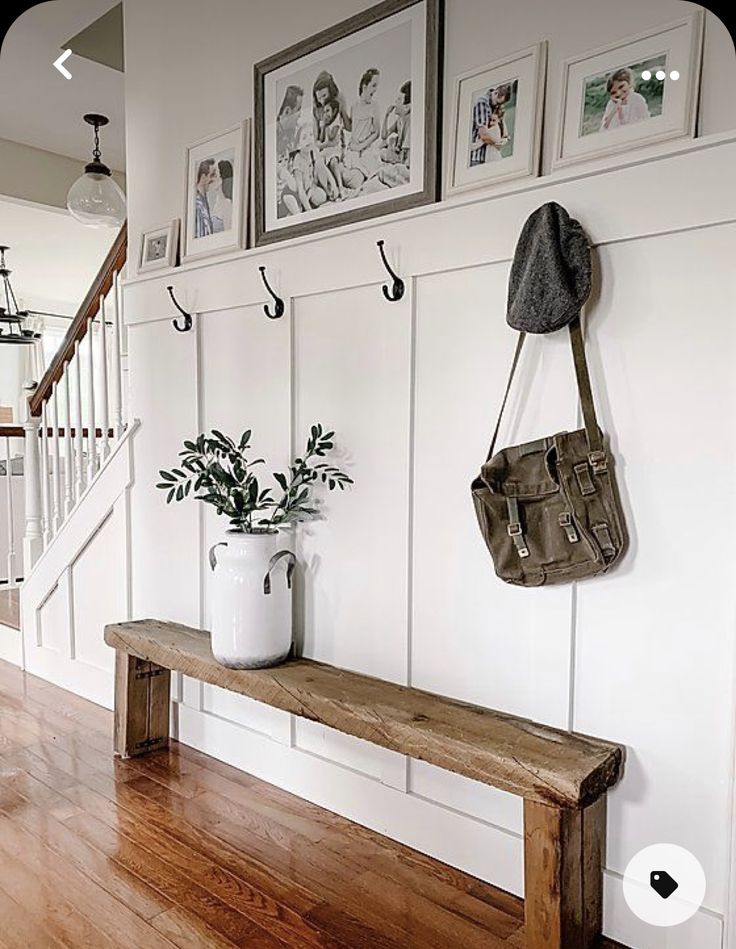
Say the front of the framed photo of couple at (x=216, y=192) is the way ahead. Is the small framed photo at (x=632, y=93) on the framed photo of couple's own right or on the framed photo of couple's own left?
on the framed photo of couple's own left

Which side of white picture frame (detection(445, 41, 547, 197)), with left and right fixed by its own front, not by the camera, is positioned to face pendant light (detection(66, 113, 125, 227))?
right

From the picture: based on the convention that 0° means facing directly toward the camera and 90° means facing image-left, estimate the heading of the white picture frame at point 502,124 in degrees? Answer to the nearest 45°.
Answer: approximately 45°

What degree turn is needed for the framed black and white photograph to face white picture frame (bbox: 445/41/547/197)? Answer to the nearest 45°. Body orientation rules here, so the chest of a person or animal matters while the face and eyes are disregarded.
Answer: approximately 90° to its left

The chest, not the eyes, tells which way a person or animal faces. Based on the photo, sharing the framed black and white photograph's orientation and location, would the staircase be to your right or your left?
on your right
